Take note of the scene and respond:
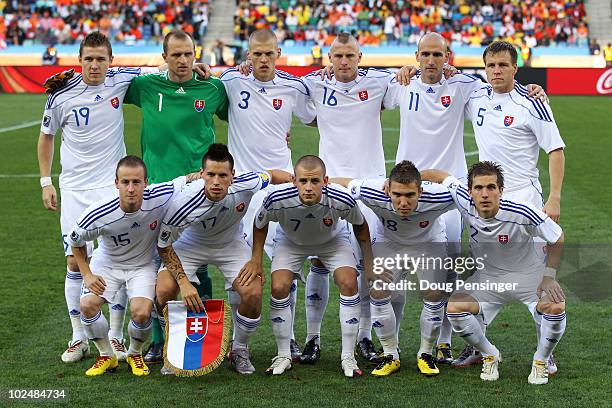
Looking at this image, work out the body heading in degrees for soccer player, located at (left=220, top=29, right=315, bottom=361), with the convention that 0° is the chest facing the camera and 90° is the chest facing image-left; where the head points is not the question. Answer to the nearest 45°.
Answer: approximately 0°

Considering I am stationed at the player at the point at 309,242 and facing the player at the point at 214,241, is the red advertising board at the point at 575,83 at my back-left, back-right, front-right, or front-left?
back-right

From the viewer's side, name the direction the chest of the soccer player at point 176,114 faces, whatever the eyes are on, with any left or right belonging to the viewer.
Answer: facing the viewer

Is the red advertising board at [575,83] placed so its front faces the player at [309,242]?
yes

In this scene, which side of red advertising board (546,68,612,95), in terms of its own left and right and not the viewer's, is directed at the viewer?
front

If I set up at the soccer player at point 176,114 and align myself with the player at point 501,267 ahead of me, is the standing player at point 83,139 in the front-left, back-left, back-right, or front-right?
back-right

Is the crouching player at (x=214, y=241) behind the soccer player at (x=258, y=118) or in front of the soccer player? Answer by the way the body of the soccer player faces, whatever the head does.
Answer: in front

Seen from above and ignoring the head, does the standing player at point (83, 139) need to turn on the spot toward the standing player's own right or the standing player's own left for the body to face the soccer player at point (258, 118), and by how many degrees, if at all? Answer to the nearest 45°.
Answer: approximately 90° to the standing player's own left

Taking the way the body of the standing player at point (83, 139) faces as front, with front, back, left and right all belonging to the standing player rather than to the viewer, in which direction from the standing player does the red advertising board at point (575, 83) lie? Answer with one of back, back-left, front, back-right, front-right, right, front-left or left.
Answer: back-left

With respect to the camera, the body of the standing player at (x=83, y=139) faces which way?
toward the camera
